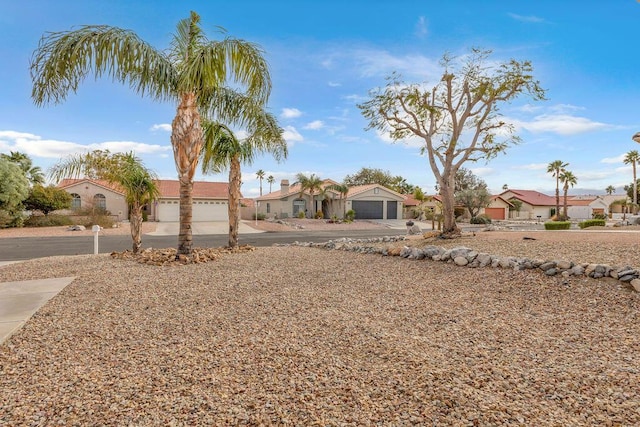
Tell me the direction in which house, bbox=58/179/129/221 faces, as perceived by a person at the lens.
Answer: facing the viewer

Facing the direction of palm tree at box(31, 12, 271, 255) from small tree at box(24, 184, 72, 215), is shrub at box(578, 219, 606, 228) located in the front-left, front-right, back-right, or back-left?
front-left

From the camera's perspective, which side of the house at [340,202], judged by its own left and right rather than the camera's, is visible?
front

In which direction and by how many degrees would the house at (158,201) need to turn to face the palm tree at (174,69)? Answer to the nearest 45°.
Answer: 0° — it already faces it

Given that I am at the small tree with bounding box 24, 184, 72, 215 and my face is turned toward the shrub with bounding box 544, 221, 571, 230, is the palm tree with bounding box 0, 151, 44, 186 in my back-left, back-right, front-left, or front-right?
back-left

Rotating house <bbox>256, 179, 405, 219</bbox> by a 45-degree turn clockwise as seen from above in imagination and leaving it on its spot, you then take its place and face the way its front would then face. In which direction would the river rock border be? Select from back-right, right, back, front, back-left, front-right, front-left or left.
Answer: front-left

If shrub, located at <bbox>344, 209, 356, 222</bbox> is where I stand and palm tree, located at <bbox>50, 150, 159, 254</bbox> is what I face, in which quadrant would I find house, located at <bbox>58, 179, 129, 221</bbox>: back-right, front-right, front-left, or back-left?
front-right

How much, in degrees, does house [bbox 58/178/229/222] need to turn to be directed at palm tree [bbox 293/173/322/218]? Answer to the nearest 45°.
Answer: approximately 90° to its left

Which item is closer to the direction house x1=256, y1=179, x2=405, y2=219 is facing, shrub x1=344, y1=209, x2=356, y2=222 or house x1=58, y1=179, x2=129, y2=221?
the shrub

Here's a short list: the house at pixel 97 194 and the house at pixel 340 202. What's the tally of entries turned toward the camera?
2
